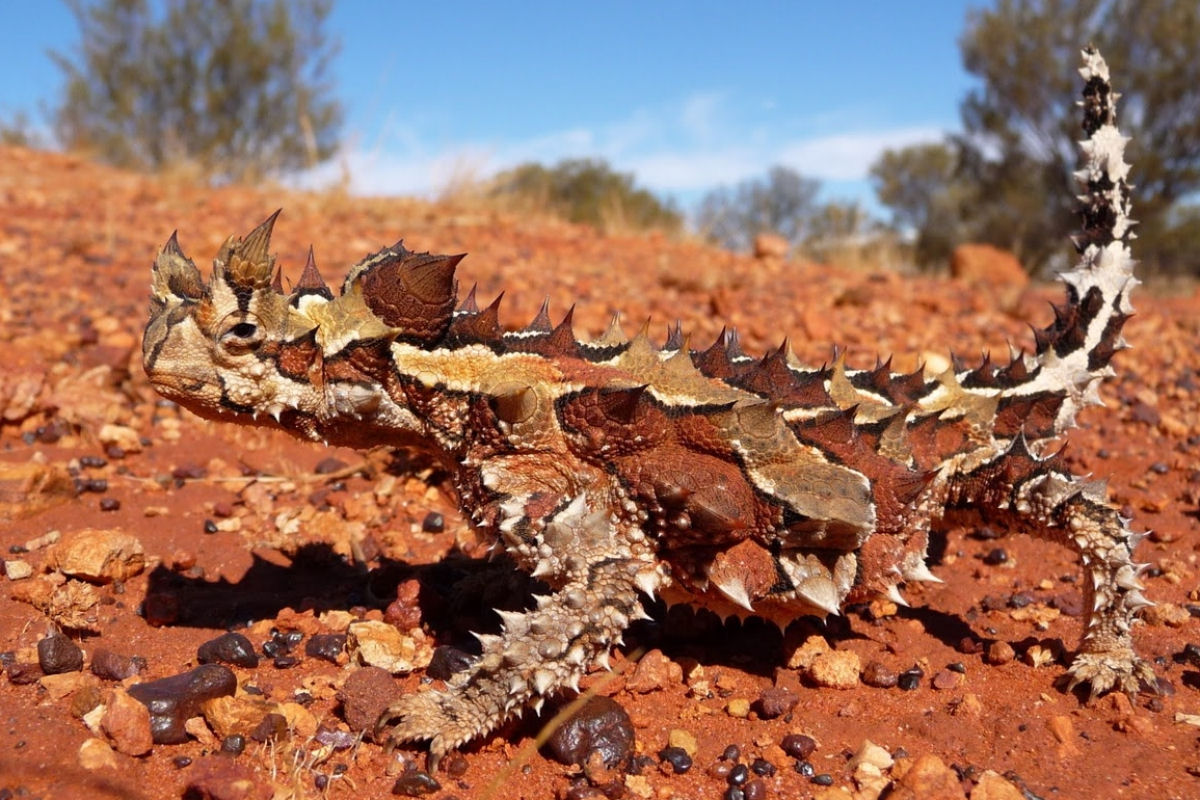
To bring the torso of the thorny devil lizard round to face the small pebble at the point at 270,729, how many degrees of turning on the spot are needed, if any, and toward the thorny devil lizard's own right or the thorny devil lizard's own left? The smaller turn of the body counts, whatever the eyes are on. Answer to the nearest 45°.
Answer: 0° — it already faces it

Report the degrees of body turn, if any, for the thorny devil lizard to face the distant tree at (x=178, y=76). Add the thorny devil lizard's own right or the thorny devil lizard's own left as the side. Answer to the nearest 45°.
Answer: approximately 45° to the thorny devil lizard's own right

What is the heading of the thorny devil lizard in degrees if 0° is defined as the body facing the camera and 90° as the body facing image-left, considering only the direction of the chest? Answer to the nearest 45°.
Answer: approximately 90°

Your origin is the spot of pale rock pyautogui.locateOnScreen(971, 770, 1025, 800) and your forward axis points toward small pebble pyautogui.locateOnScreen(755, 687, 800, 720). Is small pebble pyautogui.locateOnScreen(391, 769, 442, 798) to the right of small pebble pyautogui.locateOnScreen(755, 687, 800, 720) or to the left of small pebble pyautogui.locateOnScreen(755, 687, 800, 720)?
left

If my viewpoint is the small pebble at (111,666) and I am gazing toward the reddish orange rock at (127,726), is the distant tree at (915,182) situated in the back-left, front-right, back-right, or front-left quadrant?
back-left

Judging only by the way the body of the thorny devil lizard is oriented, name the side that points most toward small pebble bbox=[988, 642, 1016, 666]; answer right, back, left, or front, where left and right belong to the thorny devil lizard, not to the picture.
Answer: back

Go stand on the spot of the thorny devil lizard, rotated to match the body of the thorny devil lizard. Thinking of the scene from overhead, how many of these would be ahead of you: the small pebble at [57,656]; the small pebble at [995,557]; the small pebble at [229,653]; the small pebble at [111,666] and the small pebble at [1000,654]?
3

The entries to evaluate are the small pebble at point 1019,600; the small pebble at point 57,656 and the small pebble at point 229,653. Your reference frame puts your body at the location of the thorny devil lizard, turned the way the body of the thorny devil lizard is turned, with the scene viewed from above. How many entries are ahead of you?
2

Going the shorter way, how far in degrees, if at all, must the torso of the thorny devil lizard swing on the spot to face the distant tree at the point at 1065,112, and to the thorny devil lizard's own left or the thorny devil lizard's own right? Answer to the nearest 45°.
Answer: approximately 135° to the thorny devil lizard's own right

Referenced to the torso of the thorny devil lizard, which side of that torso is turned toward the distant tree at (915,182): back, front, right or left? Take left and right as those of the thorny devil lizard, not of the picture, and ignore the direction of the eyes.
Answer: right

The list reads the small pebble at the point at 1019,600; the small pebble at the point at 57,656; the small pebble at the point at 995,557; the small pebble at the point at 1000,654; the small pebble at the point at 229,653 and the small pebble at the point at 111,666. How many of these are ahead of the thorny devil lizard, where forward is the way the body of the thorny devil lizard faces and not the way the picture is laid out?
3
